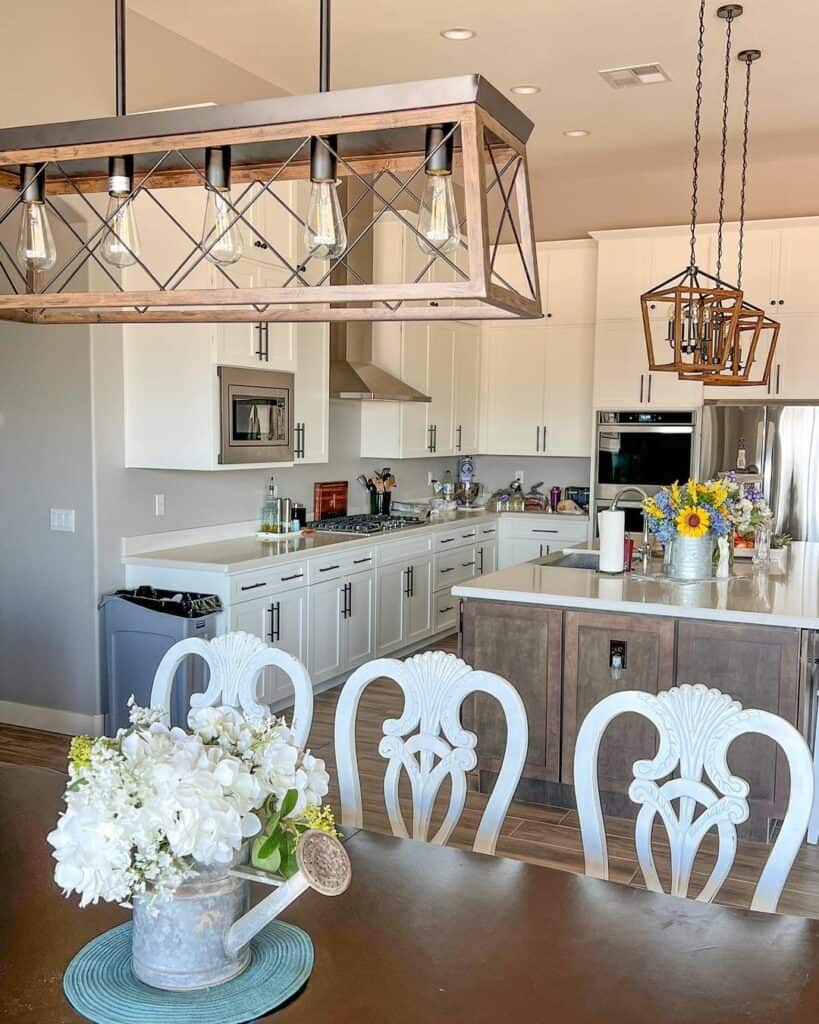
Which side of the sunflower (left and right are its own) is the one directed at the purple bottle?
back

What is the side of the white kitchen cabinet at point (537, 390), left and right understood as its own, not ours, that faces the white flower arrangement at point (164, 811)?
front

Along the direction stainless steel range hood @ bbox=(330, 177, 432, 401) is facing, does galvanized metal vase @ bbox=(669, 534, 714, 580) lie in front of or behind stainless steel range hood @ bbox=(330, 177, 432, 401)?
in front

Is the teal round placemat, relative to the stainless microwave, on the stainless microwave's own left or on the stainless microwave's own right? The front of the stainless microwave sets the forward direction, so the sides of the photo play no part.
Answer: on the stainless microwave's own right

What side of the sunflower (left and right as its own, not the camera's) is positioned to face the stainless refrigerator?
back

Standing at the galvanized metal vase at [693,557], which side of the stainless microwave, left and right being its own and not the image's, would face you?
front

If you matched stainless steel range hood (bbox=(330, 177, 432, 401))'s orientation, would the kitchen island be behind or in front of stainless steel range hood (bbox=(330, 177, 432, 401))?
in front

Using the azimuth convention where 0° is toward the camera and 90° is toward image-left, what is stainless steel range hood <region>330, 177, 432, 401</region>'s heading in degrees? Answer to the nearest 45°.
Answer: approximately 315°

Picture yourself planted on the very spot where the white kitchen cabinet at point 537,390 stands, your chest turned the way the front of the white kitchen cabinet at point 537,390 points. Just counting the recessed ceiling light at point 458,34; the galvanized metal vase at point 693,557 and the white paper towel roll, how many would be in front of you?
3

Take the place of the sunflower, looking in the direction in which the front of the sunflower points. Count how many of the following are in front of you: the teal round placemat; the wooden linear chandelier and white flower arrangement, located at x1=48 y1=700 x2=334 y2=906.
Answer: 3
